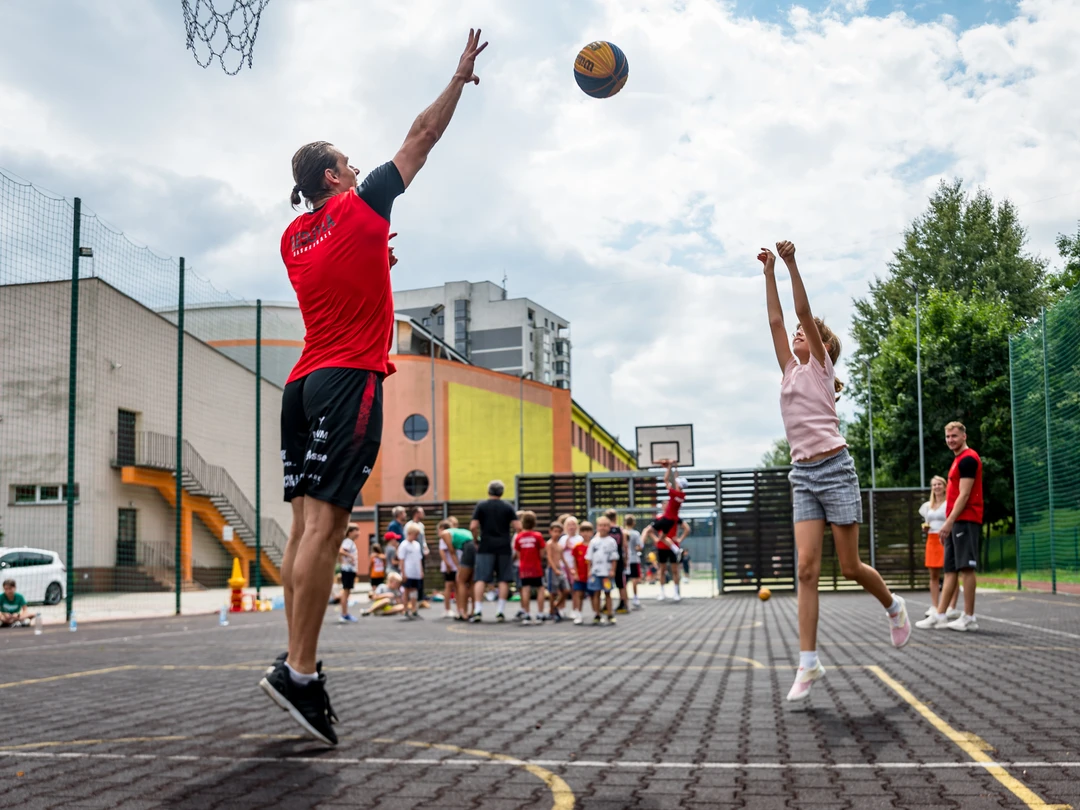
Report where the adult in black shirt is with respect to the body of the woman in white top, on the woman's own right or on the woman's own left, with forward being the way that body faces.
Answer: on the woman's own right

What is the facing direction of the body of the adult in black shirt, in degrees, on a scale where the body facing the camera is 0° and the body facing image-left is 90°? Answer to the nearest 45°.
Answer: approximately 180°

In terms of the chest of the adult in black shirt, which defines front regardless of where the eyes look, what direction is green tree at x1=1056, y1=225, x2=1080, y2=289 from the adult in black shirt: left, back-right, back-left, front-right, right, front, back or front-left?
front-right

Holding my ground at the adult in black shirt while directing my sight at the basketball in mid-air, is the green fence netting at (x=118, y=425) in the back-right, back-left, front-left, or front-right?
back-right

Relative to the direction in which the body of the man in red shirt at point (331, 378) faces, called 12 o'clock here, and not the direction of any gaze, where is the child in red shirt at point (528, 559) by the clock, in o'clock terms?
The child in red shirt is roughly at 11 o'clock from the man in red shirt.

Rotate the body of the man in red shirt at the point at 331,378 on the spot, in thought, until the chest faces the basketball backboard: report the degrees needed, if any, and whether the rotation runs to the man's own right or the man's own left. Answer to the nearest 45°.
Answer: approximately 45° to the man's own left

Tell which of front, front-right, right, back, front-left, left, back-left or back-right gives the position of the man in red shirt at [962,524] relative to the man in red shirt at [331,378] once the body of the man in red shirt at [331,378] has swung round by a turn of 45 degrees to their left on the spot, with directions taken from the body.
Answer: front-right

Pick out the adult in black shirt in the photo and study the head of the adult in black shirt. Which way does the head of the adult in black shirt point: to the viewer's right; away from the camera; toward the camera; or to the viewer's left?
away from the camera

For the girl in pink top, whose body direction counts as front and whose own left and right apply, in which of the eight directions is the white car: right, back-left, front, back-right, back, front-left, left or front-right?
right

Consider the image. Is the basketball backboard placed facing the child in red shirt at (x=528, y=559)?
yes

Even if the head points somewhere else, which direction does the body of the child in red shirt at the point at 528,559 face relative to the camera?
away from the camera

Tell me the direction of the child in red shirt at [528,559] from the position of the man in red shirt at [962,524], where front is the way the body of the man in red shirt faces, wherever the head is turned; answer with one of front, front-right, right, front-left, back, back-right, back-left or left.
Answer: front-right

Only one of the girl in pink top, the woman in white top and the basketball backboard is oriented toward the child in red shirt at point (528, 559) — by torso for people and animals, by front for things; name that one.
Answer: the basketball backboard

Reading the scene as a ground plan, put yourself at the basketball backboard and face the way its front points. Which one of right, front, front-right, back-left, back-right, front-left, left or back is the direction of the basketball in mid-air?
front

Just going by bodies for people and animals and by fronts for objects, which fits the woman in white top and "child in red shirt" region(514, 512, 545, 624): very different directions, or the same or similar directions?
very different directions
